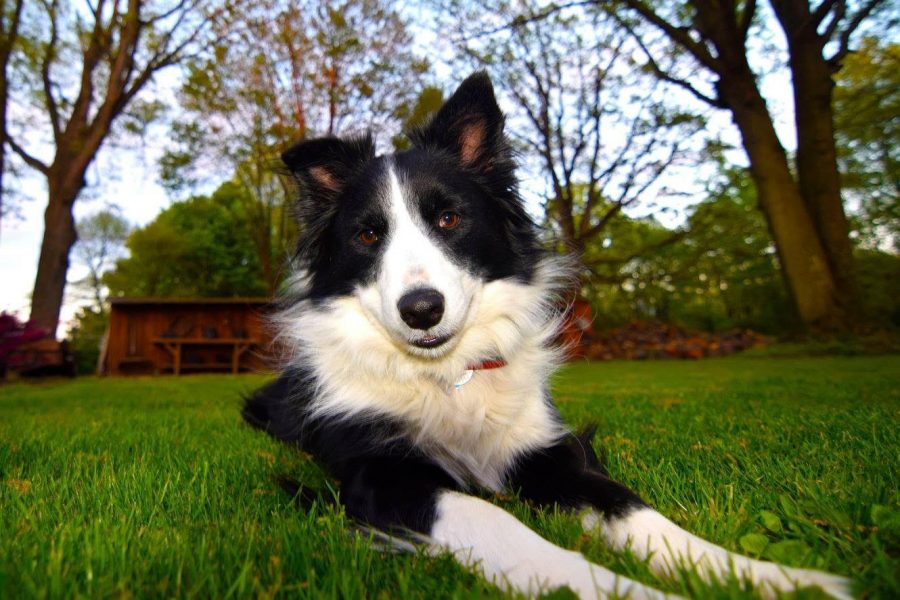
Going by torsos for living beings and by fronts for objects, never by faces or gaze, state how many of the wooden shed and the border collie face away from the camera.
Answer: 0

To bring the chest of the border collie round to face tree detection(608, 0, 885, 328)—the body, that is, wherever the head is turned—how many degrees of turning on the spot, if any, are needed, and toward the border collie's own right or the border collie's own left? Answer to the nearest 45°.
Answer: approximately 90° to the border collie's own left

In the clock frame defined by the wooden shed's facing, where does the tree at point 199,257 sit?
The tree is roughly at 6 o'clock from the wooden shed.

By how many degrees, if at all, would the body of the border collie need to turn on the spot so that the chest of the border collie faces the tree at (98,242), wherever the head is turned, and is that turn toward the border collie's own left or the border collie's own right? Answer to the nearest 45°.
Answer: approximately 180°

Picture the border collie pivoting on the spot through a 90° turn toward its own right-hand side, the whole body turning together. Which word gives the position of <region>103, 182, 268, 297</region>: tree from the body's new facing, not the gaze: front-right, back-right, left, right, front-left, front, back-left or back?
right

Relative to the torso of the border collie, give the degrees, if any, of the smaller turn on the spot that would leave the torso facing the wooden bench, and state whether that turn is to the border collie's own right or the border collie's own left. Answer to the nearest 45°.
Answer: approximately 180°

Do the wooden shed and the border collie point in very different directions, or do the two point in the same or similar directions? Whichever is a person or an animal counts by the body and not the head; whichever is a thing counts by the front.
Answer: same or similar directions

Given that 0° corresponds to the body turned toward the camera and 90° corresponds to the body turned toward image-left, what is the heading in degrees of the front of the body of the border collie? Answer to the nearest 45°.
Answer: approximately 315°

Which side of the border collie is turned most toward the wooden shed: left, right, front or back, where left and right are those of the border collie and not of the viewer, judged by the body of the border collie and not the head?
back

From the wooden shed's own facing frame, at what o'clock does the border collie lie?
The border collie is roughly at 12 o'clock from the wooden shed.

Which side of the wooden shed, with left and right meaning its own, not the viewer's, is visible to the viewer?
front

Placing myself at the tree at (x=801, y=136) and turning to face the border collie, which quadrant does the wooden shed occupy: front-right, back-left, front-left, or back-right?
front-right
